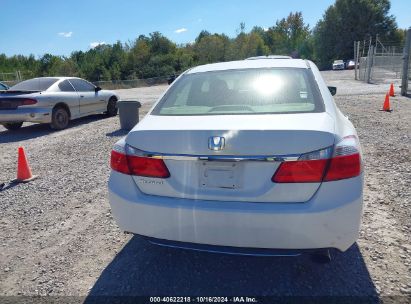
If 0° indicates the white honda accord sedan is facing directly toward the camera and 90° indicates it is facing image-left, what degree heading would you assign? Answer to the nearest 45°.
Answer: approximately 180°

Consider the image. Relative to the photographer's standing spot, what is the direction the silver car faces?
facing away from the viewer and to the right of the viewer

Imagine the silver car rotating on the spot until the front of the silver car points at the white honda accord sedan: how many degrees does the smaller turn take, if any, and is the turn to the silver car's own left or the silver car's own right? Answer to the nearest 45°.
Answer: approximately 135° to the silver car's own right

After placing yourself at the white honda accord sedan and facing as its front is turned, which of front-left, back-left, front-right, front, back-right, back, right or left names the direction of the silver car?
front-left
